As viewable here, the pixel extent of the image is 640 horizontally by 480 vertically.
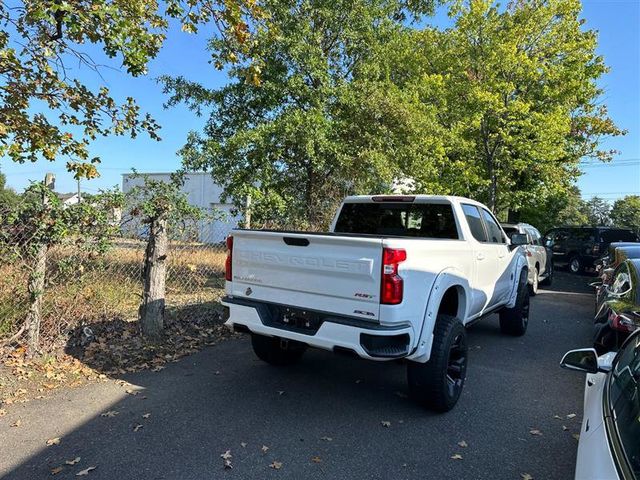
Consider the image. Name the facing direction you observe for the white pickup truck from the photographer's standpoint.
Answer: facing away from the viewer and to the right of the viewer

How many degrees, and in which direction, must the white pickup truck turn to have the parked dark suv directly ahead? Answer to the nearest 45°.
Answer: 0° — it already faces it

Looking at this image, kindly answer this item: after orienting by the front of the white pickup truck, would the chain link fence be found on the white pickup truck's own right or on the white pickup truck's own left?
on the white pickup truck's own left

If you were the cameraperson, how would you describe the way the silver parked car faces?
facing away from the viewer and to the right of the viewer
